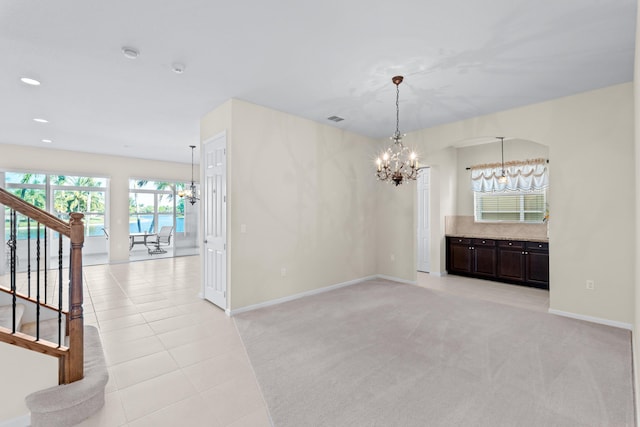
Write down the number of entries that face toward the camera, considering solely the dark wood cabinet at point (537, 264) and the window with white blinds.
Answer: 2

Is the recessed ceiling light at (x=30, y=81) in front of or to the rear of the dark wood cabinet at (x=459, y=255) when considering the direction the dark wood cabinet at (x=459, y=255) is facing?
in front

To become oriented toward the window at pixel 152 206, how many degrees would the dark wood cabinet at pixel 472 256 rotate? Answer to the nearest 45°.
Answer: approximately 90° to its right

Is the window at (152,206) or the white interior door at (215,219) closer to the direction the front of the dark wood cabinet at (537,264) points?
the white interior door

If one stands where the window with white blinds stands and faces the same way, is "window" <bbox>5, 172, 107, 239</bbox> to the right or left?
on its right

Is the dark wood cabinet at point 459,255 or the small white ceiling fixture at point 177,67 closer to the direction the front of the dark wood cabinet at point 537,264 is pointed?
the small white ceiling fixture

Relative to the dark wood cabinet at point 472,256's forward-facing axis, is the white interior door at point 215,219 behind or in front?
in front

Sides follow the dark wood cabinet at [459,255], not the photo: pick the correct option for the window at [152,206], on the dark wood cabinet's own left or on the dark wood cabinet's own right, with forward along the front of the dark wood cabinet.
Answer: on the dark wood cabinet's own right

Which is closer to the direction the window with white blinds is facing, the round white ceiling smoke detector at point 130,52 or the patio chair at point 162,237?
the round white ceiling smoke detector

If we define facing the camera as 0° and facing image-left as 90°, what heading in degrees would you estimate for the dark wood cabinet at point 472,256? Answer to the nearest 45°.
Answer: approximately 0°

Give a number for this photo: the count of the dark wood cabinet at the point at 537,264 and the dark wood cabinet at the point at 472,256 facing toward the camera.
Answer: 2

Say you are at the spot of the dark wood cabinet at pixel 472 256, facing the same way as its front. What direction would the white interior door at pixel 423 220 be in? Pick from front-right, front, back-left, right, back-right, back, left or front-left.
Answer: right
